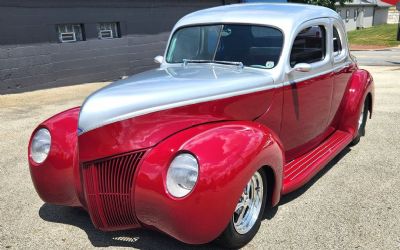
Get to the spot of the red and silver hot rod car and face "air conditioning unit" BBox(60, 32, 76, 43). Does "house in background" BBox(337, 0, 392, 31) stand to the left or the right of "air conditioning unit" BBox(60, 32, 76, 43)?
right

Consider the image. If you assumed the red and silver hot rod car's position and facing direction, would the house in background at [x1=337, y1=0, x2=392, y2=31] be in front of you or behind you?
behind

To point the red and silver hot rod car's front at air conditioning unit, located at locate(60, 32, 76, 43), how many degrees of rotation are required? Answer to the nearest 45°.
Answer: approximately 90° to its right

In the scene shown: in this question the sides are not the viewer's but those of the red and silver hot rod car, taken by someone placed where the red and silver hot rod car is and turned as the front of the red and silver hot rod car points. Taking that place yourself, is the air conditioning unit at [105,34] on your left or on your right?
on your right

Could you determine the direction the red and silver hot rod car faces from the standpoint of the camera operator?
facing the viewer and to the left of the viewer
